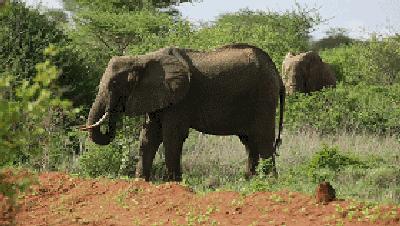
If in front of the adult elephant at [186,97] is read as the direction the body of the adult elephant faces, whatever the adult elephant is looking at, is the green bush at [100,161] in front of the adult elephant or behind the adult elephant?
in front

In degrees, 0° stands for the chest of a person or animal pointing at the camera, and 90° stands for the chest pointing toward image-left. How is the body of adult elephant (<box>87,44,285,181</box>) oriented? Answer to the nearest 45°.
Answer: approximately 90°

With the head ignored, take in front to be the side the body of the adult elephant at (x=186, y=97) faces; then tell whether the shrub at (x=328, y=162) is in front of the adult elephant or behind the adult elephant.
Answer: behind

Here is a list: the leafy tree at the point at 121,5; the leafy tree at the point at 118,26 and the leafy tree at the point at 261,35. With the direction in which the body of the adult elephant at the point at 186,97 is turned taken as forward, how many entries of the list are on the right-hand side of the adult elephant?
3

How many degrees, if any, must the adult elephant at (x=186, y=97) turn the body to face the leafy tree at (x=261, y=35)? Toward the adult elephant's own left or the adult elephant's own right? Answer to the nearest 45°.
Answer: approximately 90° to the adult elephant's own right

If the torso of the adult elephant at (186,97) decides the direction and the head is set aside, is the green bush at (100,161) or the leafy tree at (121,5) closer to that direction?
the green bush

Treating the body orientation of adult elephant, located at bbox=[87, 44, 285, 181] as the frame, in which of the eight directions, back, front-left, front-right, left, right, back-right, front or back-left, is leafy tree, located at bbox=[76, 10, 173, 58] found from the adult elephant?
right

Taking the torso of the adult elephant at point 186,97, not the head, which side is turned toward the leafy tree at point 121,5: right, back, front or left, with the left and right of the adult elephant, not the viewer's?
right
